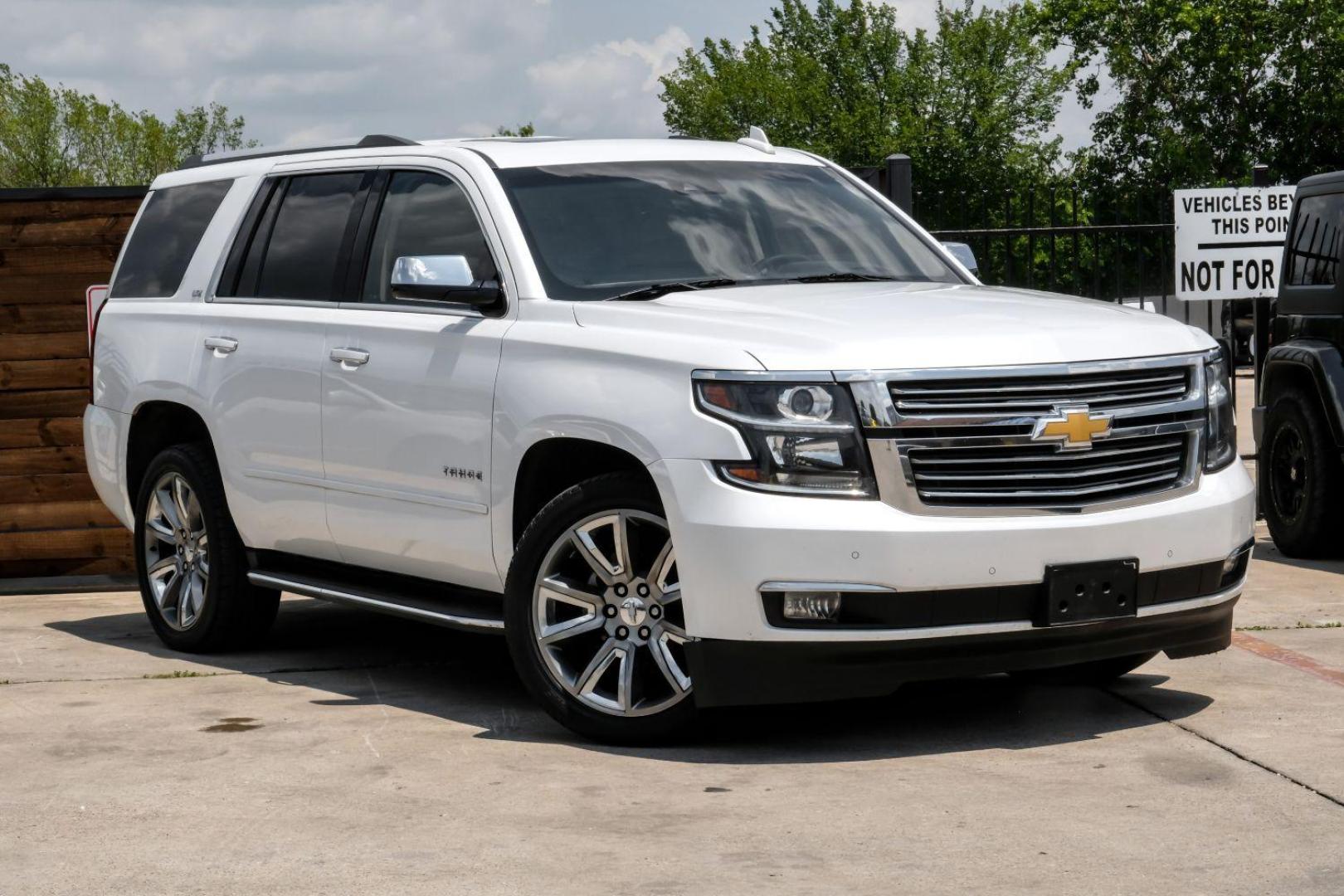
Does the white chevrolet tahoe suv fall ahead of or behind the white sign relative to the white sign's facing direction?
ahead

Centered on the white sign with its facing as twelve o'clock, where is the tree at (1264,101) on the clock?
The tree is roughly at 6 o'clock from the white sign.

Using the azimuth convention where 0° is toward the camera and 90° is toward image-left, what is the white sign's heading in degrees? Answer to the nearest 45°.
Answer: approximately 0°

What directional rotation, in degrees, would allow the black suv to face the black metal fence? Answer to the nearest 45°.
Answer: approximately 135° to its left

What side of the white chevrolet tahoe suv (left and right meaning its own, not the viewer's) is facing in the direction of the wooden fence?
back

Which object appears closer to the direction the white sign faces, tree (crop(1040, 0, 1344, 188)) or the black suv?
the black suv

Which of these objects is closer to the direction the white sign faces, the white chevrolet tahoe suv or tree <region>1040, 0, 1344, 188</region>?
the white chevrolet tahoe suv

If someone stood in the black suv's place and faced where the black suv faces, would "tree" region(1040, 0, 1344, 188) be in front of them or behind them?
behind
